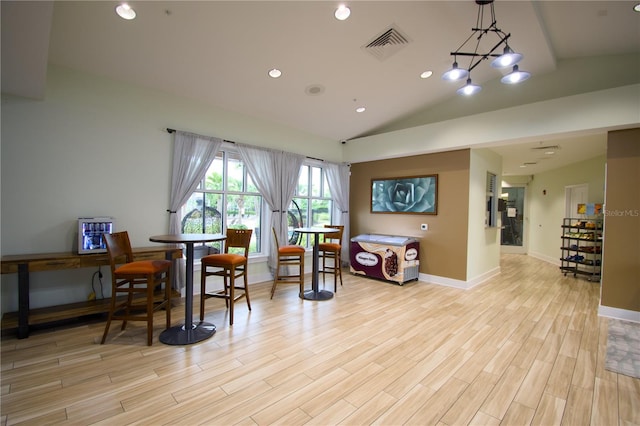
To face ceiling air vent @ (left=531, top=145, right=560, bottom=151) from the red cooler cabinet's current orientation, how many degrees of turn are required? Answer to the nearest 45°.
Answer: approximately 135° to its left

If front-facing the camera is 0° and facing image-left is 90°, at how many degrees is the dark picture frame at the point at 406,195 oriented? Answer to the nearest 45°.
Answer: approximately 45°

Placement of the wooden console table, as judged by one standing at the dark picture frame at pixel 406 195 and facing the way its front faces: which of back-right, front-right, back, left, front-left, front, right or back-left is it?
front

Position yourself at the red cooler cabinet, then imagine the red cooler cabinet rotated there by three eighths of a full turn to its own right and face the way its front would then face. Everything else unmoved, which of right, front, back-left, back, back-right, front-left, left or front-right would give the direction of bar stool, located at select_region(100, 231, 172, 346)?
back-left

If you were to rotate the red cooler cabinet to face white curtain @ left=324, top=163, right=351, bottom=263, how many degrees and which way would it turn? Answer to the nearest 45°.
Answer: approximately 90° to its right

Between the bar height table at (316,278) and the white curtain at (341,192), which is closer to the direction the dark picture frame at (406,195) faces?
the bar height table

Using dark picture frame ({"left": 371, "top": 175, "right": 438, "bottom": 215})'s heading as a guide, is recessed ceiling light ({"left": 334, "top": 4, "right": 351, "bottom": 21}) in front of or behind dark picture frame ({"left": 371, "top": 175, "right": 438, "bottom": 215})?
in front

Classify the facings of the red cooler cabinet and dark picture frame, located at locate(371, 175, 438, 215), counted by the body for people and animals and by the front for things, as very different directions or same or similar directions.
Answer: same or similar directions

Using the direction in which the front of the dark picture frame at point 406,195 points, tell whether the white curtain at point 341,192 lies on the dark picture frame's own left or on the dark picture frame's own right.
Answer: on the dark picture frame's own right

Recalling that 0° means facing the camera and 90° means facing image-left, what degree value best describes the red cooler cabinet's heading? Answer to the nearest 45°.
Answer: approximately 45°

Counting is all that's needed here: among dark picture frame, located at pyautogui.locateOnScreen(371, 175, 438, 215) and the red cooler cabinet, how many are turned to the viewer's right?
0

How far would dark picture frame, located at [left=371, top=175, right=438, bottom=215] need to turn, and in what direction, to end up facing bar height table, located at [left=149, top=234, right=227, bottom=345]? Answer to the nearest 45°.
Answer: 0° — it already faces it

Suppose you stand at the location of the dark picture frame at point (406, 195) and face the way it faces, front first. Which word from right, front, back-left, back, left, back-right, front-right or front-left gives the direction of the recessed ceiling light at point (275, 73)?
front
